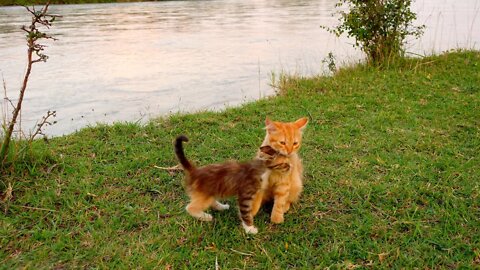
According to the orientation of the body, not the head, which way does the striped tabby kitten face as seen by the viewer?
to the viewer's right

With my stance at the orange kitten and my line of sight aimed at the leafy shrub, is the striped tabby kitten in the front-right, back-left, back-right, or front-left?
back-left

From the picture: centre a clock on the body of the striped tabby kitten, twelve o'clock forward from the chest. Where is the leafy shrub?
The leafy shrub is roughly at 10 o'clock from the striped tabby kitten.
